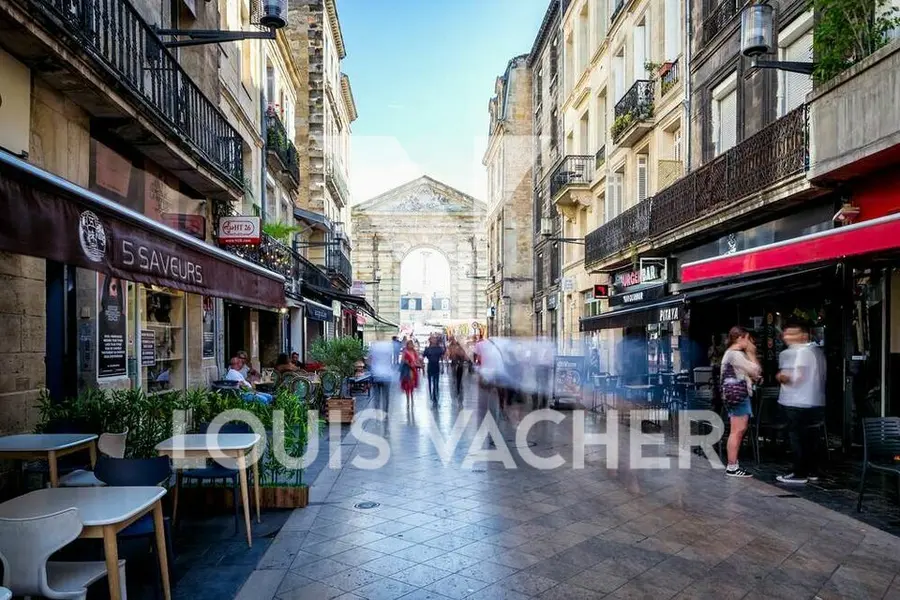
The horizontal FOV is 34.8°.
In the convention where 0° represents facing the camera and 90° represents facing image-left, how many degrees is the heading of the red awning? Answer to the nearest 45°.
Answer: approximately 45°

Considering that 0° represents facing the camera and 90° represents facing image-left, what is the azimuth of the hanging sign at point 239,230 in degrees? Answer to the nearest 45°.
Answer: approximately 0°

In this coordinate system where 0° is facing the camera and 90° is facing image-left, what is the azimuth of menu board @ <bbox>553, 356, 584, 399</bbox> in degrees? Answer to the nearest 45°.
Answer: approximately 0°
